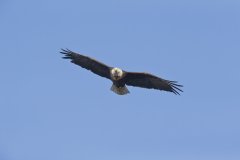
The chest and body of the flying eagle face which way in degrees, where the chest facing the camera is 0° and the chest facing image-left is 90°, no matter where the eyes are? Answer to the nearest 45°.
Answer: approximately 0°
